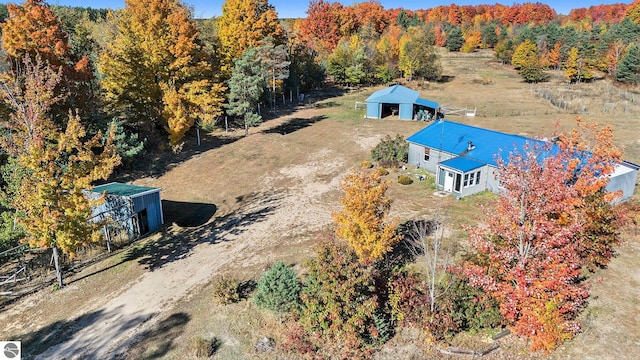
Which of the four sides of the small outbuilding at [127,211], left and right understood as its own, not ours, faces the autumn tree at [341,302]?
front

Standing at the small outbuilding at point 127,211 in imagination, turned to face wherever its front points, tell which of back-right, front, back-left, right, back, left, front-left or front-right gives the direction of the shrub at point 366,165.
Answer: front-left

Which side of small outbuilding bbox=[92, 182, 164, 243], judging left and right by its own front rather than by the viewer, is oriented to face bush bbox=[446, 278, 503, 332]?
front

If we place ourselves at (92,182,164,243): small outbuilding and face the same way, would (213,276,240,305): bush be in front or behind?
in front

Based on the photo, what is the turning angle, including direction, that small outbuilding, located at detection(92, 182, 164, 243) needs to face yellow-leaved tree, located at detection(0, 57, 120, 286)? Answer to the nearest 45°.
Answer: approximately 90° to its right

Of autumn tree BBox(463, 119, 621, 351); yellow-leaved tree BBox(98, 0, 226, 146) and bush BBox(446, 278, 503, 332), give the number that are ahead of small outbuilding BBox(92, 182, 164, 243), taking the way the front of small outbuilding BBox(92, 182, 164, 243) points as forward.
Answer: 2

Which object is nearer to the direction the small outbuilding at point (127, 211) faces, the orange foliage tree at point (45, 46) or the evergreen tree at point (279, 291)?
the evergreen tree

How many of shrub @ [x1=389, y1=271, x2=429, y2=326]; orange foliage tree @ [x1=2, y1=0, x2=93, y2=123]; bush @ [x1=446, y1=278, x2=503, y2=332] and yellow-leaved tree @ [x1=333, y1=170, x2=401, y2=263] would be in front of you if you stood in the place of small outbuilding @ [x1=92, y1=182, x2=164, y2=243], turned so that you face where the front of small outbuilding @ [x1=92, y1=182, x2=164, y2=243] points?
3

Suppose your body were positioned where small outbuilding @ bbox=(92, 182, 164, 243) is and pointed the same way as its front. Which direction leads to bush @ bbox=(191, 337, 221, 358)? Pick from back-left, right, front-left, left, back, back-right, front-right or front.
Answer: front-right

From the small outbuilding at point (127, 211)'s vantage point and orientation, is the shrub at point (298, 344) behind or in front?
in front

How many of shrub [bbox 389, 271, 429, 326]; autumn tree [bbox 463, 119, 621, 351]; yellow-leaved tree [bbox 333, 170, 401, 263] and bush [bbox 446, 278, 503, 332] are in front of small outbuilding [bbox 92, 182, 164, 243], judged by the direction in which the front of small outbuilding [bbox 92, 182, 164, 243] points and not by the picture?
4

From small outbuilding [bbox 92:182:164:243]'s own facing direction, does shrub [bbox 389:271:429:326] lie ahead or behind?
ahead

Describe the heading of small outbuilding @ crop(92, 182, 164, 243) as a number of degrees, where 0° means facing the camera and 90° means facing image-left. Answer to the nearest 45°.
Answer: approximately 315°
